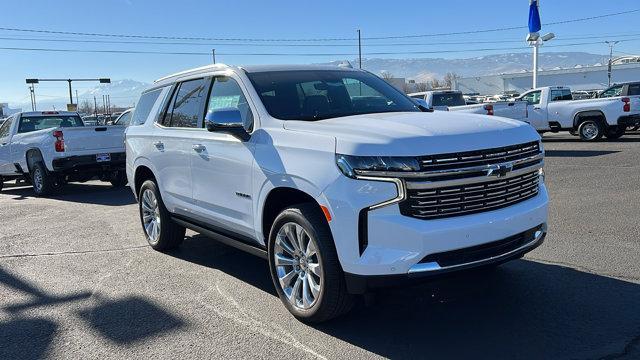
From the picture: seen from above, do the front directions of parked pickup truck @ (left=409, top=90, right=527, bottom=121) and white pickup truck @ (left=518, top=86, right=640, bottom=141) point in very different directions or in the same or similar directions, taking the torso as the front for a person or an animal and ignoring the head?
same or similar directions

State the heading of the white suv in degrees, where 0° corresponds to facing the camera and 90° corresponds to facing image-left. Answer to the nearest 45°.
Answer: approximately 315°

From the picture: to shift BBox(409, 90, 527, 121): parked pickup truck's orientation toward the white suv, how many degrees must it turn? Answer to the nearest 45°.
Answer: approximately 135° to its left

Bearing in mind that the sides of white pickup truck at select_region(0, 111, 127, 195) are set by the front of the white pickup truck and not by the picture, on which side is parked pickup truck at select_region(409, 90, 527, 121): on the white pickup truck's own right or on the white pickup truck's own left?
on the white pickup truck's own right

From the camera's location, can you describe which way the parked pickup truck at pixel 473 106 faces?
facing away from the viewer and to the left of the viewer

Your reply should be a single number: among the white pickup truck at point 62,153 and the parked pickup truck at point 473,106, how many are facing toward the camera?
0

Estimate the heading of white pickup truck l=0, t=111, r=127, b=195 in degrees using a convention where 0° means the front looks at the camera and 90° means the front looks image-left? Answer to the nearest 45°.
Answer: approximately 135°

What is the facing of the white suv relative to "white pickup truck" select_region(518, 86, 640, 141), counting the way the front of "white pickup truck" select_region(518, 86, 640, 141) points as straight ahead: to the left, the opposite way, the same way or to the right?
the opposite way

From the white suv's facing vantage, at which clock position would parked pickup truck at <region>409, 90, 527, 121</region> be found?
The parked pickup truck is roughly at 8 o'clock from the white suv.

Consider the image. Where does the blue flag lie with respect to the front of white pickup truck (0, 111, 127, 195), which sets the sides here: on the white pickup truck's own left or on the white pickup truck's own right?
on the white pickup truck's own right

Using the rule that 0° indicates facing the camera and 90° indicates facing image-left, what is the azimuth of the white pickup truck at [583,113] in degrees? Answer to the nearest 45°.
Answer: approximately 135°

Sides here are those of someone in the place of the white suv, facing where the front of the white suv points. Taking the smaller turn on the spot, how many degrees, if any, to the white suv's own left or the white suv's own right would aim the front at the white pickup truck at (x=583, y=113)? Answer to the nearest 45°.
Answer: approximately 90° to the white suv's own left
